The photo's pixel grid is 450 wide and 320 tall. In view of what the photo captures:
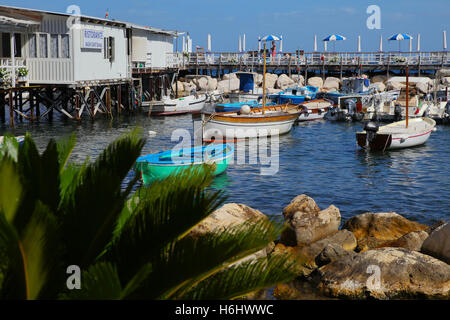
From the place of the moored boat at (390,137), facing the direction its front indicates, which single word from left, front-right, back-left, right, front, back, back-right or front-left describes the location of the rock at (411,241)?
back-right

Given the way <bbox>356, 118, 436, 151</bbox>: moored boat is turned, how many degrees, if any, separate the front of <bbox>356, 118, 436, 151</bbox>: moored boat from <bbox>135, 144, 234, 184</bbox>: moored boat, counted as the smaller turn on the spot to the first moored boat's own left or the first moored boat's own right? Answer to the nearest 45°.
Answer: approximately 180°

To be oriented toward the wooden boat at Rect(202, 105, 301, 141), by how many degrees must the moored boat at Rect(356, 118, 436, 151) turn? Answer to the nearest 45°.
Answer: approximately 135° to its left

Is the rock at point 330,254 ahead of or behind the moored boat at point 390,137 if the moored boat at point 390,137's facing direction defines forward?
behind

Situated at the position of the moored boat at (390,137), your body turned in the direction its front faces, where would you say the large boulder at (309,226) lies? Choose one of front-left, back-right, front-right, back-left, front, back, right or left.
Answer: back-right

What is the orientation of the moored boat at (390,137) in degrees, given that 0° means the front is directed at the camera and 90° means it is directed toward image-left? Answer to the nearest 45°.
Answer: approximately 225°
